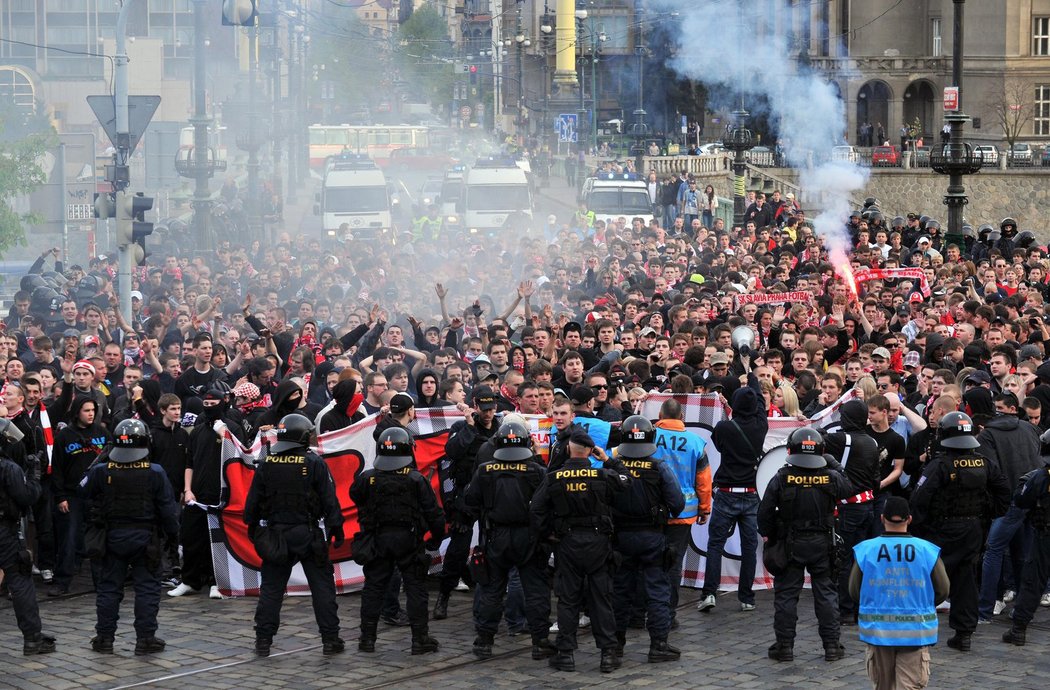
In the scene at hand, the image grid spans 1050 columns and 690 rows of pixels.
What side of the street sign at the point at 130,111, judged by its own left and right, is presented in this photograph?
back

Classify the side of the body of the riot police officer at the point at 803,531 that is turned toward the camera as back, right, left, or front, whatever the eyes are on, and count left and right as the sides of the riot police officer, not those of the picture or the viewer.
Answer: back

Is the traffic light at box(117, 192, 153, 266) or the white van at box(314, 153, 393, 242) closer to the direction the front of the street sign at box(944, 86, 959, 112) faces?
the traffic light

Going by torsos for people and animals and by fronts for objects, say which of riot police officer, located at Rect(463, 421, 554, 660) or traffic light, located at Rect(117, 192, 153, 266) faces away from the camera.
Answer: the riot police officer

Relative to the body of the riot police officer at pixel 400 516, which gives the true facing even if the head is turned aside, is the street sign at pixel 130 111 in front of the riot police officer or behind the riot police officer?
in front

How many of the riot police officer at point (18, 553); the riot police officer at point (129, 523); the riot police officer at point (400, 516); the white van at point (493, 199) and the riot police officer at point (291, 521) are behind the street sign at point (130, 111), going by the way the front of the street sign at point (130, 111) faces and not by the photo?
4

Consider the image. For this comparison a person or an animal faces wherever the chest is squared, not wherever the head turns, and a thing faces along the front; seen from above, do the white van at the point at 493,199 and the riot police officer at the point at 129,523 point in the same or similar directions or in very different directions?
very different directions

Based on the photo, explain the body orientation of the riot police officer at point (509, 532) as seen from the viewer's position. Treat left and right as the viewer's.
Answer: facing away from the viewer

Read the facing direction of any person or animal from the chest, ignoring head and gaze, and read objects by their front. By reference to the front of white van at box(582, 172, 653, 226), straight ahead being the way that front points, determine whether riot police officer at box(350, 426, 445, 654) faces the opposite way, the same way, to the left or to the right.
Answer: the opposite way

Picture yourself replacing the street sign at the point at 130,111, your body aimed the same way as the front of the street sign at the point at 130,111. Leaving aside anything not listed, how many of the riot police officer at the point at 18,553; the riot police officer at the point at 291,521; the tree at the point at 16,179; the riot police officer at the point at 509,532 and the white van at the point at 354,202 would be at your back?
3

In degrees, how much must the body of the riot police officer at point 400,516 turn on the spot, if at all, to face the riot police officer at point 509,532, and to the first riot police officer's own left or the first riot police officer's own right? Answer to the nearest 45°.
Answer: approximately 90° to the first riot police officer's own right

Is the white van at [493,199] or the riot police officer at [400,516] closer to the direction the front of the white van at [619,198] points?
the riot police officer

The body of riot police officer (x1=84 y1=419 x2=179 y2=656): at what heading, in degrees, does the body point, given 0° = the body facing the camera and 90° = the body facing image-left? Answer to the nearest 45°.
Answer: approximately 180°

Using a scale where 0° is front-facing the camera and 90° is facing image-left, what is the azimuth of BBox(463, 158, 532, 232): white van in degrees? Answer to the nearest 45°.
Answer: approximately 0°

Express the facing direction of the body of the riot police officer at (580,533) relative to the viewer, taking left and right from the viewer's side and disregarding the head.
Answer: facing away from the viewer

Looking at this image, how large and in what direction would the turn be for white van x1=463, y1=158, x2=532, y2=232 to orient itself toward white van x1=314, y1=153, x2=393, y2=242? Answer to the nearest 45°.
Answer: approximately 90° to its right

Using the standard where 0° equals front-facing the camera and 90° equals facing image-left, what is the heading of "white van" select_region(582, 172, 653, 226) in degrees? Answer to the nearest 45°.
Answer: approximately 0°

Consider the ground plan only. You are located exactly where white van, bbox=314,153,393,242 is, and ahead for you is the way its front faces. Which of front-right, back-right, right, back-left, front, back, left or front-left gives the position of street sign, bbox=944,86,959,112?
front-left

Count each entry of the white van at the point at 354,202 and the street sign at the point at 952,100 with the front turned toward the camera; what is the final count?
2
